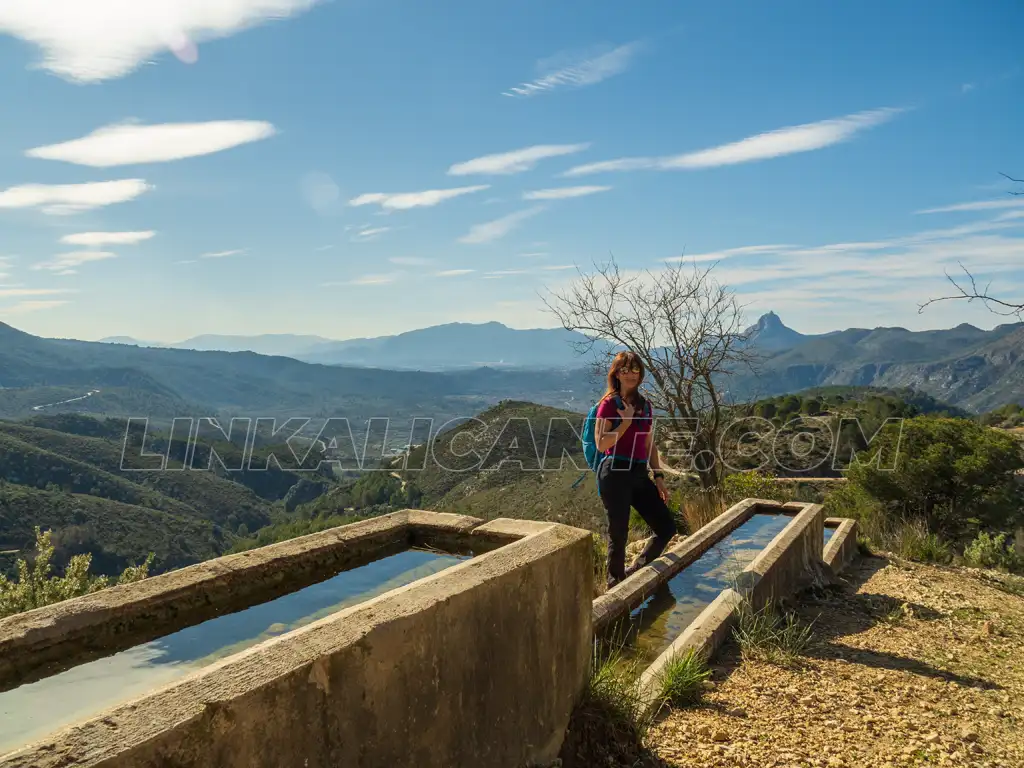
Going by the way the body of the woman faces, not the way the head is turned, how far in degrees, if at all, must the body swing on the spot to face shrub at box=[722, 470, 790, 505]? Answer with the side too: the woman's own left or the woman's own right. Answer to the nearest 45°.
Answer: approximately 135° to the woman's own left

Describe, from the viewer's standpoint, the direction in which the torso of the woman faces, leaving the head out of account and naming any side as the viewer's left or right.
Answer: facing the viewer and to the right of the viewer

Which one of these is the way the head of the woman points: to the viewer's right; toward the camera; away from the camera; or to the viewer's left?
toward the camera

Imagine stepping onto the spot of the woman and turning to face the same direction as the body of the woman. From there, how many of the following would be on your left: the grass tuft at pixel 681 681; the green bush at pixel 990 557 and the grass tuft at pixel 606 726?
1

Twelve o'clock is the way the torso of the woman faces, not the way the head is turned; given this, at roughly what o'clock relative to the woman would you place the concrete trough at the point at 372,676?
The concrete trough is roughly at 2 o'clock from the woman.

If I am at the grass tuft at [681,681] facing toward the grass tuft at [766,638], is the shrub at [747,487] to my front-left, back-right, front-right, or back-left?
front-left

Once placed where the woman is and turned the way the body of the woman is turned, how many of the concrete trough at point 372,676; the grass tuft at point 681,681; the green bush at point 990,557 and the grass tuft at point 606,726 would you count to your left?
1

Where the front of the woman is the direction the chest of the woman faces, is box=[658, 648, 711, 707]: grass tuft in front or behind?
in front

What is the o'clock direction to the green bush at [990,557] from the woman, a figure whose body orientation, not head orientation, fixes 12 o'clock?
The green bush is roughly at 9 o'clock from the woman.

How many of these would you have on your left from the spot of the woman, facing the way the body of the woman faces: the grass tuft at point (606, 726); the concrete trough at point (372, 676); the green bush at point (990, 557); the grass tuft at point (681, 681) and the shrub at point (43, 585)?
1

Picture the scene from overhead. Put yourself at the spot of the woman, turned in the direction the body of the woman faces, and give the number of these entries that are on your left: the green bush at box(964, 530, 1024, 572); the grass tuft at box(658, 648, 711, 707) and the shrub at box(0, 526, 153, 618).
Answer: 1

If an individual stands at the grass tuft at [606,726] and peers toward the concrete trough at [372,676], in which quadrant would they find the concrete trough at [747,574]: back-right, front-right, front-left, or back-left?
back-right

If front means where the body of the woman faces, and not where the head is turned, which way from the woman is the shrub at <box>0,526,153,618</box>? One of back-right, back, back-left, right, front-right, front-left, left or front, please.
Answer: back-right

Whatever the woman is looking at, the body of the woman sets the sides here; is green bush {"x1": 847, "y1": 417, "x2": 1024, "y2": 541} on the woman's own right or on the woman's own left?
on the woman's own left
